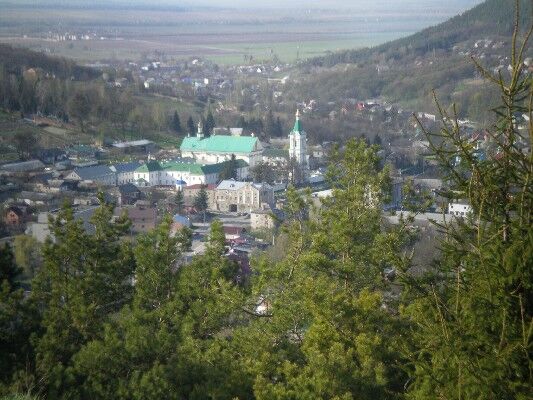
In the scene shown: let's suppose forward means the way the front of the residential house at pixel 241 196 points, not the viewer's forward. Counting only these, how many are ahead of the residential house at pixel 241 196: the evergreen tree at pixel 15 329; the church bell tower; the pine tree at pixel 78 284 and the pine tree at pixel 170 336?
3

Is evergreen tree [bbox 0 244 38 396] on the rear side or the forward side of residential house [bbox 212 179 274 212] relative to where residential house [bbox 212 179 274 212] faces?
on the forward side

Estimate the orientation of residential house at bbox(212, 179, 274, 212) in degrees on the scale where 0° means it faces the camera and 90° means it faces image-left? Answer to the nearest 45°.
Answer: approximately 0°

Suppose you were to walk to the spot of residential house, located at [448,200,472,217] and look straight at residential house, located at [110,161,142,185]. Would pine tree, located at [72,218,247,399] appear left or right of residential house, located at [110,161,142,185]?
left

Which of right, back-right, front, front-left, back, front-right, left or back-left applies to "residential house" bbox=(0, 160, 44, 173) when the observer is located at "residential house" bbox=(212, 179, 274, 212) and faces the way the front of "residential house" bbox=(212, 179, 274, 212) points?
right

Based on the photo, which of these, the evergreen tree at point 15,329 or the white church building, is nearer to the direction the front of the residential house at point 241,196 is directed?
the evergreen tree

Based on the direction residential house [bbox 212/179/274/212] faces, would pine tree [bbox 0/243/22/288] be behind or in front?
in front

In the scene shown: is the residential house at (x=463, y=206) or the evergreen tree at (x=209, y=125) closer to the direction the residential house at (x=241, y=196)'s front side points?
the residential house

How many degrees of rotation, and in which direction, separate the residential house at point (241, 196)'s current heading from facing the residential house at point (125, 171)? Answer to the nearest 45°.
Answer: approximately 135° to its right
